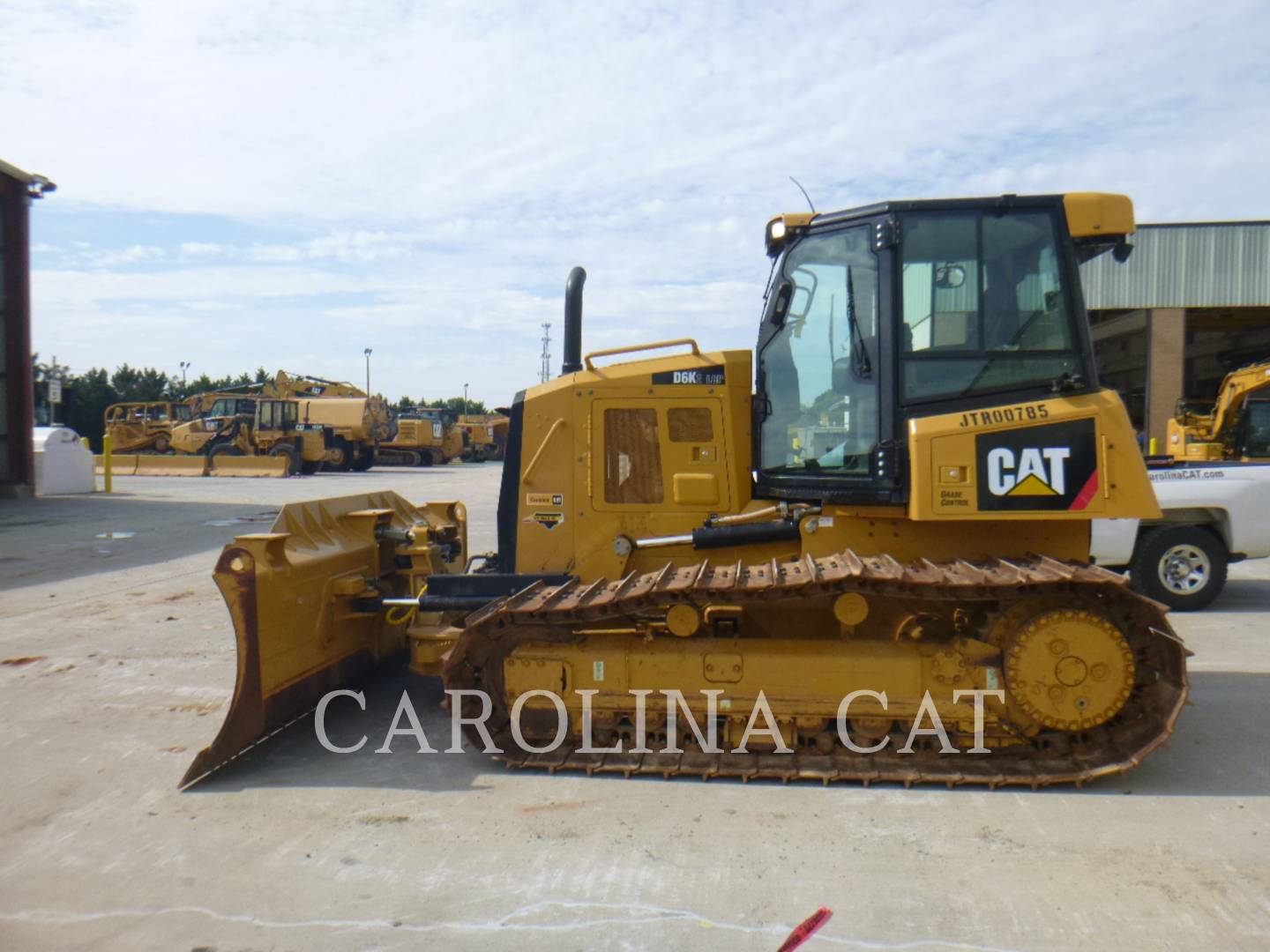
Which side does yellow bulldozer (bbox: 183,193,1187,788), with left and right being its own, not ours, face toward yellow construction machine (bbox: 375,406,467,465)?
right

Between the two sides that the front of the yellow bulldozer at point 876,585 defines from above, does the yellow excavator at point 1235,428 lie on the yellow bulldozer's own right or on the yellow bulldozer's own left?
on the yellow bulldozer's own right

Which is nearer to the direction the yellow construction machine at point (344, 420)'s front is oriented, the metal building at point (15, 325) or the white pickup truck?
the metal building

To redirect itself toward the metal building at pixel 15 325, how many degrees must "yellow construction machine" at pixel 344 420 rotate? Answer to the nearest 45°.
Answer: approximately 45° to its left

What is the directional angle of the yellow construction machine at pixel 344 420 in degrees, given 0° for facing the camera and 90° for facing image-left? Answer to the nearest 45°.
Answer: approximately 90°

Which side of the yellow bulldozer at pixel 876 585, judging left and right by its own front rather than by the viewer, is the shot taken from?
left

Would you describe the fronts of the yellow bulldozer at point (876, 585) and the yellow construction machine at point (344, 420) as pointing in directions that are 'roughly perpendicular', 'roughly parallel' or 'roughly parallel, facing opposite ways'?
roughly parallel

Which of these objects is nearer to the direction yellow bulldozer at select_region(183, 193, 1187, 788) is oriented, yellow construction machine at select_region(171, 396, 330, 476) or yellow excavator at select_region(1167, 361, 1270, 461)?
the yellow construction machine

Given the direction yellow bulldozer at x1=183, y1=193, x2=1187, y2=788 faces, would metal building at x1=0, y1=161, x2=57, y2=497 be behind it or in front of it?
in front

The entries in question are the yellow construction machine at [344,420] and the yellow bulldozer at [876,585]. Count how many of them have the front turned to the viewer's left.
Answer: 2
